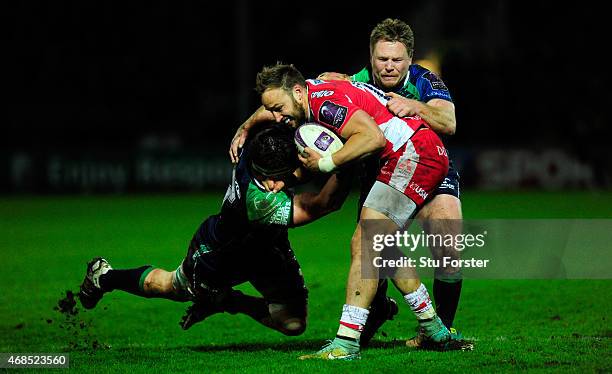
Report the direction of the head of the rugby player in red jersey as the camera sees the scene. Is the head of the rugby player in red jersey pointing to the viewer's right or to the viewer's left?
to the viewer's left

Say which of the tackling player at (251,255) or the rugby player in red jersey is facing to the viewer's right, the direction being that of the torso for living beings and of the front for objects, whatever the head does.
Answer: the tackling player

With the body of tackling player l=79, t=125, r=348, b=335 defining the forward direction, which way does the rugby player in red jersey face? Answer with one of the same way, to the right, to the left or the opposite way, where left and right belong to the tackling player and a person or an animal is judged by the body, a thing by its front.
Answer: the opposite way

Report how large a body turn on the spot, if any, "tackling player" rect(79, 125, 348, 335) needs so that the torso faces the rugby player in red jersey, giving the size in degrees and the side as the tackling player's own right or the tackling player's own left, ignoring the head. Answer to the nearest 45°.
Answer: approximately 45° to the tackling player's own right

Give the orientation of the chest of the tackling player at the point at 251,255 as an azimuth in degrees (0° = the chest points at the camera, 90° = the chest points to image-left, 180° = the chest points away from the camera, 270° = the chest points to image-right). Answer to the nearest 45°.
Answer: approximately 270°

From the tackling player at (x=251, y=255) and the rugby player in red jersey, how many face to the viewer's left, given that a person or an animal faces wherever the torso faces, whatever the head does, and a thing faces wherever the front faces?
1

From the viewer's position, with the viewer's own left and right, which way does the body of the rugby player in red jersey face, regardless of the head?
facing to the left of the viewer
